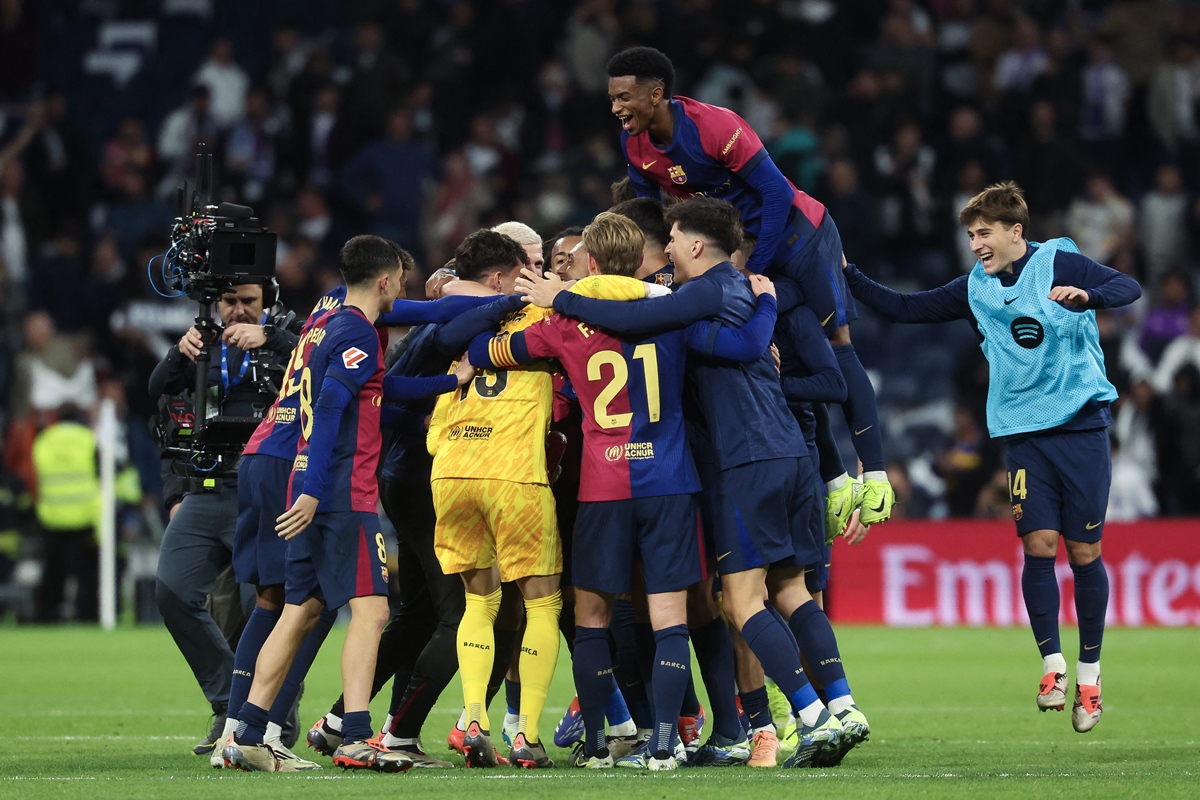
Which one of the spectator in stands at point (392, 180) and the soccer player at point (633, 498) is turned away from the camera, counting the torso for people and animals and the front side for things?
the soccer player

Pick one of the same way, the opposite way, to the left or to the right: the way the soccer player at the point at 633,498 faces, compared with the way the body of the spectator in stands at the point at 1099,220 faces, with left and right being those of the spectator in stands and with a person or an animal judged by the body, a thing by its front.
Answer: the opposite way

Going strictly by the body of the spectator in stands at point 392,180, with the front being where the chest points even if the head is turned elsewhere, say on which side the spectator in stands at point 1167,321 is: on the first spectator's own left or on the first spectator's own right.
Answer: on the first spectator's own left

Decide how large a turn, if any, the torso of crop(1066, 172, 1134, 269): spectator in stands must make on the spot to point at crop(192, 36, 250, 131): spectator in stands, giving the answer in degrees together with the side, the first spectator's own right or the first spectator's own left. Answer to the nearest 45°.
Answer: approximately 90° to the first spectator's own right

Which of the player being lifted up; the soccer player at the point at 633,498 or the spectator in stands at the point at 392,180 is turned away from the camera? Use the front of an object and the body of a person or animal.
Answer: the soccer player

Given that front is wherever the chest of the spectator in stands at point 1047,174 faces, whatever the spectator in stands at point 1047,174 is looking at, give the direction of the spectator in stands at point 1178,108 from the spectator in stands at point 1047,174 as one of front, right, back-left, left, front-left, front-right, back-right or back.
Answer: back-left

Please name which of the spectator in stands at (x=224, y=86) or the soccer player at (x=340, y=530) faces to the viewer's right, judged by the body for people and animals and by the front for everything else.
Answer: the soccer player

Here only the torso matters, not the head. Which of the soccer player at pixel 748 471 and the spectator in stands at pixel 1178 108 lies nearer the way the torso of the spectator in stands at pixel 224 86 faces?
the soccer player

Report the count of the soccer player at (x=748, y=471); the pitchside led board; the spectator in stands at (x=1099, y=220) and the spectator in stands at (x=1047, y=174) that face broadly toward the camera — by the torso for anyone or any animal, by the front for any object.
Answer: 3

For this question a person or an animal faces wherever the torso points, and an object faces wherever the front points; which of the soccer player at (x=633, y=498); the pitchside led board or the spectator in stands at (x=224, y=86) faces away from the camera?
the soccer player

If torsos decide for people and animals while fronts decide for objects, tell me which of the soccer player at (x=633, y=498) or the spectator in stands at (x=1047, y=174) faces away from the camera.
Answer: the soccer player

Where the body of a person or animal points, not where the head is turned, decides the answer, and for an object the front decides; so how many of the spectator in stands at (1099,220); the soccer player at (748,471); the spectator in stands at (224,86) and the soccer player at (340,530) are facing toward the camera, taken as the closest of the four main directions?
2
